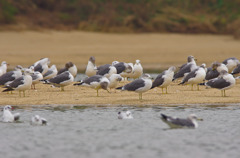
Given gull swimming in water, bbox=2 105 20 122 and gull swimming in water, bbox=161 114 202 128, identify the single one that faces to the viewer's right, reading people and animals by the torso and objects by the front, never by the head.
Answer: gull swimming in water, bbox=161 114 202 128

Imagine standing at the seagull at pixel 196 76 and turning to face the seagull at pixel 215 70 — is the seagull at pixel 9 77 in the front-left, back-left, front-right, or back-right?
back-left
